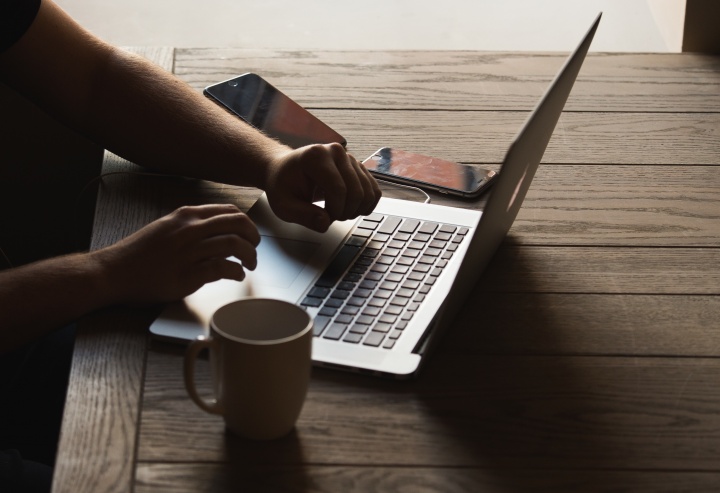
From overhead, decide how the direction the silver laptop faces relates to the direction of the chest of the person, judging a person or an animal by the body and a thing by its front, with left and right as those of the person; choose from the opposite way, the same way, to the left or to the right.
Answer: the opposite way

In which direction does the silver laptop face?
to the viewer's left

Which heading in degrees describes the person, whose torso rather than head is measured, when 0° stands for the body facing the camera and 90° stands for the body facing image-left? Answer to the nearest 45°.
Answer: approximately 270°
